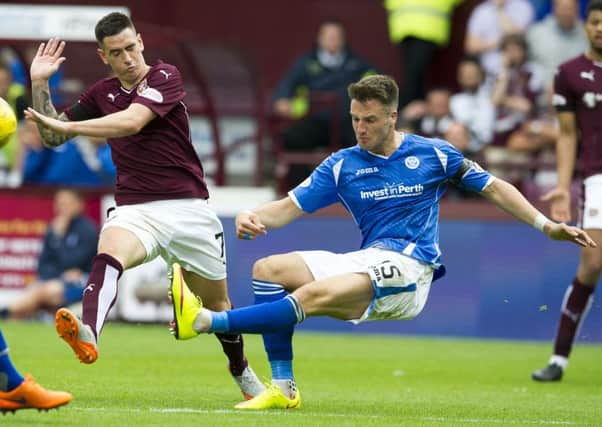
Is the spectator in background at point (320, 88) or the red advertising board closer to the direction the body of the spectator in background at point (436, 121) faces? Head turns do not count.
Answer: the red advertising board

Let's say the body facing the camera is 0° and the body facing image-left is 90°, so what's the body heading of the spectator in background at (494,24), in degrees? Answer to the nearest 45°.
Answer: approximately 0°

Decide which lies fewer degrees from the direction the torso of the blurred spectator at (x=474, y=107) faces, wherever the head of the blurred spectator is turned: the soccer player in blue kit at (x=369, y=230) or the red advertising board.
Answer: the soccer player in blue kit

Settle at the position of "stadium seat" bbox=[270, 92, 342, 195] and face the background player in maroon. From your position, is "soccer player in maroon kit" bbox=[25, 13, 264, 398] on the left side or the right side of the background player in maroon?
right

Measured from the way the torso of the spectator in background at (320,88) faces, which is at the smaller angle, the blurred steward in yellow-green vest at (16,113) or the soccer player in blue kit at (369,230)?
the soccer player in blue kit

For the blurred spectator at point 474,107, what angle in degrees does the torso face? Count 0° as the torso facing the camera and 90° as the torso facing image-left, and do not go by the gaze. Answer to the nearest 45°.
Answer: approximately 0°

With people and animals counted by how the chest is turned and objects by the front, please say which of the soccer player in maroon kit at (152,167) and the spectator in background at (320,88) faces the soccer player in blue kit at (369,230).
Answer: the spectator in background

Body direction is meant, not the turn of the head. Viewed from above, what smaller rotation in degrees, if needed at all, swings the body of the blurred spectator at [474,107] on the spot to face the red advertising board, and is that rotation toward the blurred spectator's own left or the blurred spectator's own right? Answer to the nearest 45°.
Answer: approximately 90° to the blurred spectator's own right

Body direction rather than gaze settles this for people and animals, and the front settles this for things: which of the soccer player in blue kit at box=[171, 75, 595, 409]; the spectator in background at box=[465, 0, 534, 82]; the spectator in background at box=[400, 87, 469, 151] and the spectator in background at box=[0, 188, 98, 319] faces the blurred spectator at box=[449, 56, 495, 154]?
the spectator in background at box=[465, 0, 534, 82]

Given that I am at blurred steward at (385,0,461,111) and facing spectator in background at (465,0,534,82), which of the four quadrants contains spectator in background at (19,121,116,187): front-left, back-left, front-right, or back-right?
back-right

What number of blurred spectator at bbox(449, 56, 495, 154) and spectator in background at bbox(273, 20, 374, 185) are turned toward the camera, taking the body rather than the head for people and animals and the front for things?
2
